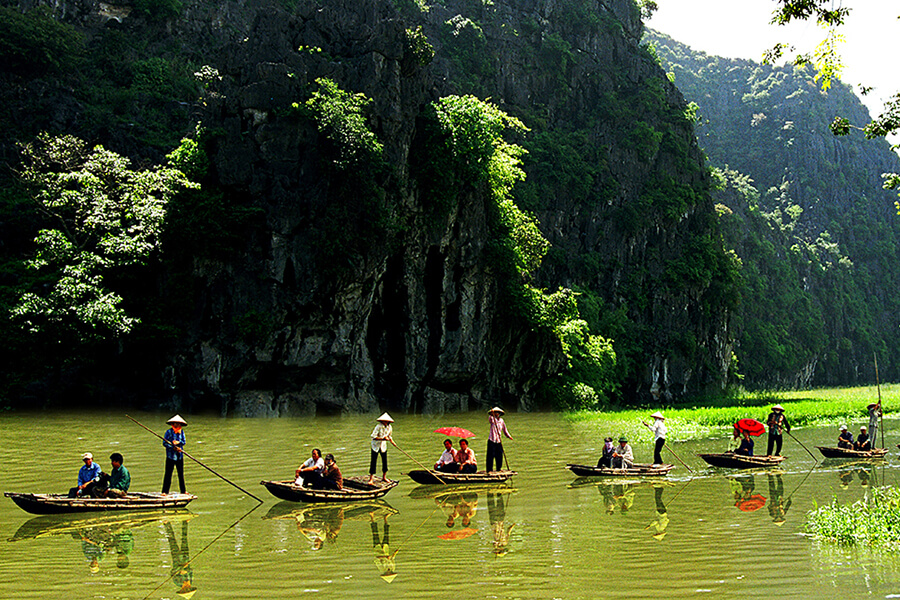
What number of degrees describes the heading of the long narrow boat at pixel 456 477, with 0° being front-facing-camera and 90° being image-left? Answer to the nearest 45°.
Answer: approximately 90°

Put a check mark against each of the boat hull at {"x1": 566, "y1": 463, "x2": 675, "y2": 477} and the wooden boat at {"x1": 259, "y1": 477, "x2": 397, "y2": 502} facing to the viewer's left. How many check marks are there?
2

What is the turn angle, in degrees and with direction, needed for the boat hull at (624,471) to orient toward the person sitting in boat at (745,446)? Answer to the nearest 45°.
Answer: approximately 135° to its right

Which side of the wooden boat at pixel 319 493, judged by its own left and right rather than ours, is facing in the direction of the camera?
left

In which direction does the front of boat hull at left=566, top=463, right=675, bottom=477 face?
to the viewer's left

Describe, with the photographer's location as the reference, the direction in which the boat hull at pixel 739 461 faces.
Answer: facing to the left of the viewer

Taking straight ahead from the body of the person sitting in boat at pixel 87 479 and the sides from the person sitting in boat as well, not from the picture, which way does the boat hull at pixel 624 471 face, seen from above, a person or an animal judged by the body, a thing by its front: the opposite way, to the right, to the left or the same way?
to the right

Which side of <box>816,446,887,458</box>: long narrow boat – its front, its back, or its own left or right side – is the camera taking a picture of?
left

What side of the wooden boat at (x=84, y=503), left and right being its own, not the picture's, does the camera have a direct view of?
left
